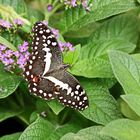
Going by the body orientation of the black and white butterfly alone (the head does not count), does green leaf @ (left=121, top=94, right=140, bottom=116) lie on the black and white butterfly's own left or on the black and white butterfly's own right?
on the black and white butterfly's own right
